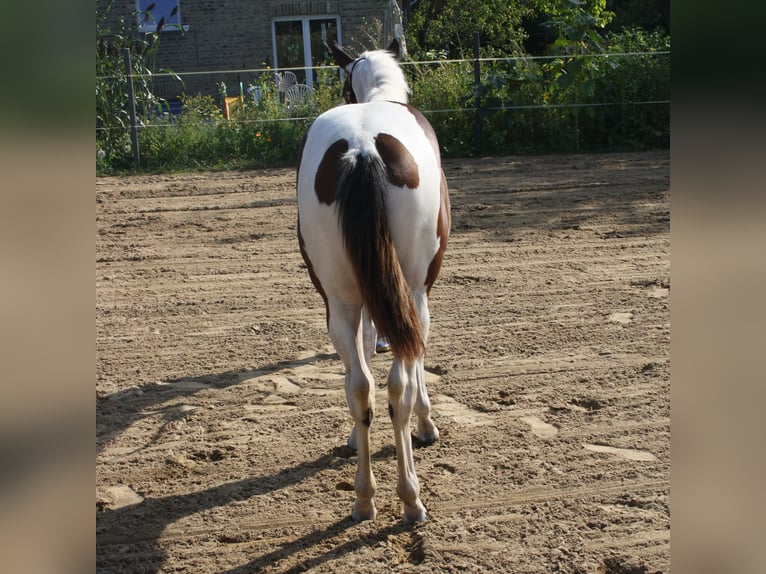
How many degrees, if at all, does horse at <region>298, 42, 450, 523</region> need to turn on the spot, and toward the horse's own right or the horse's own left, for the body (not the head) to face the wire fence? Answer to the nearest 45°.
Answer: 0° — it already faces it

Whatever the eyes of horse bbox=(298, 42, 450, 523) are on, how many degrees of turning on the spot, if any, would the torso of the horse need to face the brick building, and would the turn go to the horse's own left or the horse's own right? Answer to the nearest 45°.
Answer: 0° — it already faces it

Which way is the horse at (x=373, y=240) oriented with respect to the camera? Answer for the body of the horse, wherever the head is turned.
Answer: away from the camera
